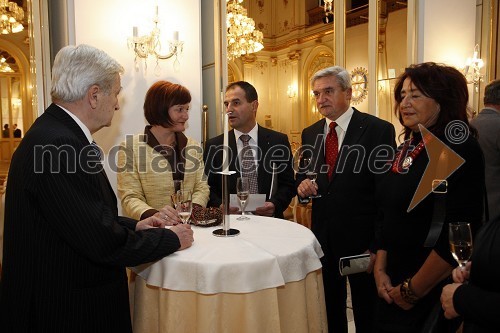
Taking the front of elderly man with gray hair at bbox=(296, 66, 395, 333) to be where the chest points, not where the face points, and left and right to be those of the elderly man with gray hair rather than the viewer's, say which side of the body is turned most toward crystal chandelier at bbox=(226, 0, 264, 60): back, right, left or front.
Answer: right

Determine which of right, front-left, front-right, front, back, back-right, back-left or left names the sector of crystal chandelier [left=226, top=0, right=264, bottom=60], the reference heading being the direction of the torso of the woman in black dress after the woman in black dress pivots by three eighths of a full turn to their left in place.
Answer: back-left

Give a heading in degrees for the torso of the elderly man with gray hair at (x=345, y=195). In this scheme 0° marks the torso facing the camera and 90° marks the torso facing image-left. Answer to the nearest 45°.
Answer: approximately 45°

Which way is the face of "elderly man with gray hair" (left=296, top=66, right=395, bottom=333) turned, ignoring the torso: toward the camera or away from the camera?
toward the camera

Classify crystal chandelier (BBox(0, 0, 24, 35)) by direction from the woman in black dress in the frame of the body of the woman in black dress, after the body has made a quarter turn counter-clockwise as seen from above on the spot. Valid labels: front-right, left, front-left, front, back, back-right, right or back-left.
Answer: back-right

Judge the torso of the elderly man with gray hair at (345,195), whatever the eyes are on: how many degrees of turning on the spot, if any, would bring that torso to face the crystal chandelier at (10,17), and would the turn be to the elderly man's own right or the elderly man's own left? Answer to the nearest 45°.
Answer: approximately 45° to the elderly man's own right

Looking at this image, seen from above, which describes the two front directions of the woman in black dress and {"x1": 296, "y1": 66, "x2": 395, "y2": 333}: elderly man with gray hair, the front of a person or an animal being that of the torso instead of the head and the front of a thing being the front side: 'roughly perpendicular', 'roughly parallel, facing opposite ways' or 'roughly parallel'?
roughly parallel

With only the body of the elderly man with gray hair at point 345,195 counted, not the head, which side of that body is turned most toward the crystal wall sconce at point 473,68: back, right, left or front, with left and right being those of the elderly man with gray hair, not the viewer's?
back

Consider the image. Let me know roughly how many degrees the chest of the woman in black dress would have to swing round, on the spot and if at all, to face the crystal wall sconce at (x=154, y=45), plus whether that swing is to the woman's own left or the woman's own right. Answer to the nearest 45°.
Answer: approximately 90° to the woman's own right

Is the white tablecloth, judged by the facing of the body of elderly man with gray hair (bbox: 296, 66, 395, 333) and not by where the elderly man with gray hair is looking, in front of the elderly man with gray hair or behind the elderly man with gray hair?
in front

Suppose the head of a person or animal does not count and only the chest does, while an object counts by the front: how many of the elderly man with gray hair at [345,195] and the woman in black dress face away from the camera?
0

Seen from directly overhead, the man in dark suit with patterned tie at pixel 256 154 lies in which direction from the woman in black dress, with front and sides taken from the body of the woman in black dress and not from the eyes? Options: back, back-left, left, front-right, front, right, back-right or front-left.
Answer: right

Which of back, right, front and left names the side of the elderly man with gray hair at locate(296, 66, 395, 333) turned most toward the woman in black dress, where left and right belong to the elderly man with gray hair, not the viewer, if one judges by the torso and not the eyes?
left

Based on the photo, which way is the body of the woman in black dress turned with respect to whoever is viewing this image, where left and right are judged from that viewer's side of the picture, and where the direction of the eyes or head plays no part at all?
facing the viewer and to the left of the viewer

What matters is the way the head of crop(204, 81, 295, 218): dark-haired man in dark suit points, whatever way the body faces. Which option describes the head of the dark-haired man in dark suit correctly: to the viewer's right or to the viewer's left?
to the viewer's left

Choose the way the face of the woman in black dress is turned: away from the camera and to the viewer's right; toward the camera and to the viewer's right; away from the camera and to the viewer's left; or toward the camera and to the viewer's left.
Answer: toward the camera and to the viewer's left
